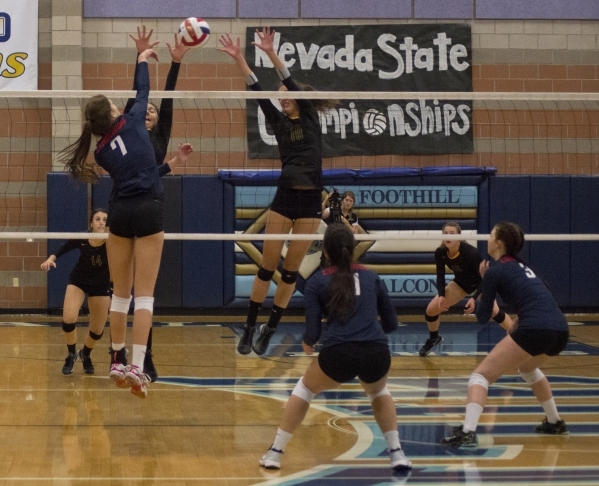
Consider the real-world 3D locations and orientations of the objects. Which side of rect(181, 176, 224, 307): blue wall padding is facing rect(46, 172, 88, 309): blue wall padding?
right

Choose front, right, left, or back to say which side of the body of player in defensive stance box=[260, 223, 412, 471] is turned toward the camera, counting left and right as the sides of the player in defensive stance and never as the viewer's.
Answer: back

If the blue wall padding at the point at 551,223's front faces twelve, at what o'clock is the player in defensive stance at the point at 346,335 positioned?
The player in defensive stance is roughly at 12 o'clock from the blue wall padding.

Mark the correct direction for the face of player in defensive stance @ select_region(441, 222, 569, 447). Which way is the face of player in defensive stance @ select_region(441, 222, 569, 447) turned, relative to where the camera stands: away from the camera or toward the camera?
away from the camera

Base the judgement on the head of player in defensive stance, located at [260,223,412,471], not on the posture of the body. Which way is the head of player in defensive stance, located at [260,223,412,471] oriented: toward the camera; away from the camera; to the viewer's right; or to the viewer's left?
away from the camera

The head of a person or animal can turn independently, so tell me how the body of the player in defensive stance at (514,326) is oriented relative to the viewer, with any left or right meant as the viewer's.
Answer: facing away from the viewer and to the left of the viewer

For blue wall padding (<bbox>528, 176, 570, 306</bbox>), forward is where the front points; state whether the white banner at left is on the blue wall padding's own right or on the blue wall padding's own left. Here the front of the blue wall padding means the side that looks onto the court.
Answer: on the blue wall padding's own right

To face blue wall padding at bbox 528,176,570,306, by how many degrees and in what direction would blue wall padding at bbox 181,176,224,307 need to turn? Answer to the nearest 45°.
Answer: approximately 90° to its left

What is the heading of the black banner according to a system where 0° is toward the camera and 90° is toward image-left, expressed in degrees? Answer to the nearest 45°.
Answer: approximately 0°

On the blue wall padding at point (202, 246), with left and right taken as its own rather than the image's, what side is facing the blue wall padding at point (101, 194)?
right
